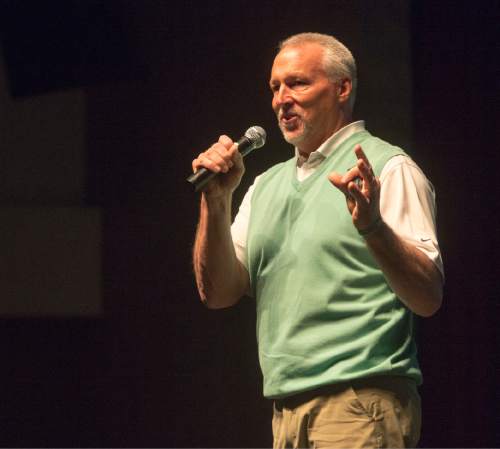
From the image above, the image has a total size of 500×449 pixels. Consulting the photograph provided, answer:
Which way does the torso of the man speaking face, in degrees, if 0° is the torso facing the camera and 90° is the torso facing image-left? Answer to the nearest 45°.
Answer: approximately 45°

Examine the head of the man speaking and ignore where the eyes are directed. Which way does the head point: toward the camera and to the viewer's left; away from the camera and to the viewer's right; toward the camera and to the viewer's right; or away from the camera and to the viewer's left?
toward the camera and to the viewer's left
